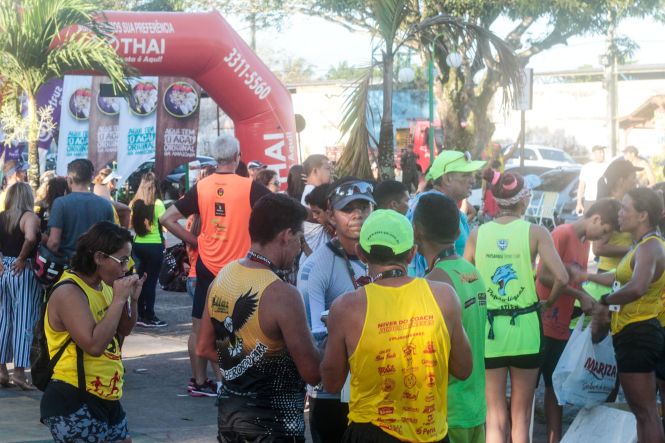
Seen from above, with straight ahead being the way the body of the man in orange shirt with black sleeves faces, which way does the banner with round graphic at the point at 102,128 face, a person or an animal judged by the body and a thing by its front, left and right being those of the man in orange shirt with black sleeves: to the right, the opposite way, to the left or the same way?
the opposite way

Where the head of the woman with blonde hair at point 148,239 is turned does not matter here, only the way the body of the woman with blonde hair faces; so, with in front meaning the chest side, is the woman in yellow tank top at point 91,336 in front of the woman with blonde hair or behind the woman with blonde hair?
behind

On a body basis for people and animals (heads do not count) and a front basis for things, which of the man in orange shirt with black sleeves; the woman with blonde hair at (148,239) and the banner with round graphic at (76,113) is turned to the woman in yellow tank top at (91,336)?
the banner with round graphic

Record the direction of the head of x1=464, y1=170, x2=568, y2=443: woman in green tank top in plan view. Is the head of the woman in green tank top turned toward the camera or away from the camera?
away from the camera

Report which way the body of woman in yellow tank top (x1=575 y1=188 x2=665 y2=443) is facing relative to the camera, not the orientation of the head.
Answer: to the viewer's left

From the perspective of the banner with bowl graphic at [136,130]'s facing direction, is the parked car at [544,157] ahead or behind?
behind

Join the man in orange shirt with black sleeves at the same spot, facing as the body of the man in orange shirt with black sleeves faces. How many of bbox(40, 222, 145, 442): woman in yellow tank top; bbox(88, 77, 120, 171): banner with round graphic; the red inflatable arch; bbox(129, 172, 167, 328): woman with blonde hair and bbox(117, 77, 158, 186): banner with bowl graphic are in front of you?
4

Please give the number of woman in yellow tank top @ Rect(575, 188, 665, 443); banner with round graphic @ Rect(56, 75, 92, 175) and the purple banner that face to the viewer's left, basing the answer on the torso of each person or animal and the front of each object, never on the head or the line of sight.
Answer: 1

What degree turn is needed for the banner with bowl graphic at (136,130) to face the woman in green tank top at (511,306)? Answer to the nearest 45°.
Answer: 0° — it already faces them

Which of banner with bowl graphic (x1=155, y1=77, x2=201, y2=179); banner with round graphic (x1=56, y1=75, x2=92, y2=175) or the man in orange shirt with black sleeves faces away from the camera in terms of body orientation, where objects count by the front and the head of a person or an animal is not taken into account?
the man in orange shirt with black sleeves

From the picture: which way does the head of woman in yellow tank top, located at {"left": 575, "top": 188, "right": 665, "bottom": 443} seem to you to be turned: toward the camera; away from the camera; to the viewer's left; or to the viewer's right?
to the viewer's left

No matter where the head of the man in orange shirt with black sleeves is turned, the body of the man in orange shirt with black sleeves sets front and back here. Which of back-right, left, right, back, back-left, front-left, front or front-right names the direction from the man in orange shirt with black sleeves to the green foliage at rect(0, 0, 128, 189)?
front-left

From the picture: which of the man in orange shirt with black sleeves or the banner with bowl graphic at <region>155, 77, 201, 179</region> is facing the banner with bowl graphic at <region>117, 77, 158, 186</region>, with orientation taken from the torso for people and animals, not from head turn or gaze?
the man in orange shirt with black sleeves

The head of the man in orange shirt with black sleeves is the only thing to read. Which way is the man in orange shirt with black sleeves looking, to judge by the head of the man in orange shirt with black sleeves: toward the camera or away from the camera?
away from the camera
